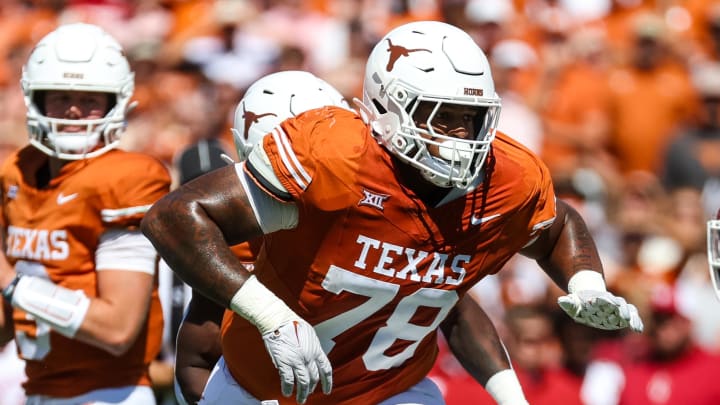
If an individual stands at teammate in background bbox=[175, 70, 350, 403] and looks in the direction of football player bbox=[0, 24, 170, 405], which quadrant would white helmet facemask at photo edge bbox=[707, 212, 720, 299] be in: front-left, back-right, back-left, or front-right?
back-left

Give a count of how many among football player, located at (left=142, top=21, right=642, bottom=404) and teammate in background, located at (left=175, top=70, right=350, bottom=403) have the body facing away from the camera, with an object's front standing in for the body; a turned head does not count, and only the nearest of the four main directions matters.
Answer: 0

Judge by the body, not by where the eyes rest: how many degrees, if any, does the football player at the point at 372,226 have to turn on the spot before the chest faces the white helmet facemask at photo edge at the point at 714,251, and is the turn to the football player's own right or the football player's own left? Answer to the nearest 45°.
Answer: approximately 45° to the football player's own left
